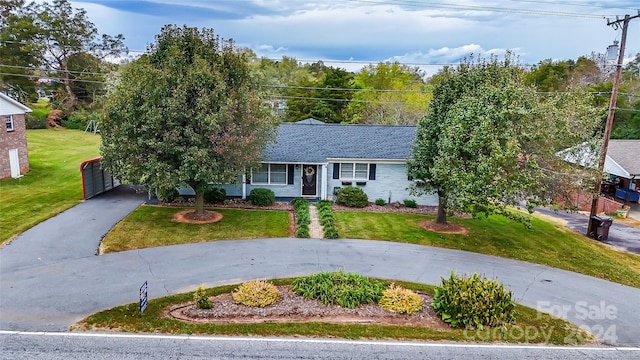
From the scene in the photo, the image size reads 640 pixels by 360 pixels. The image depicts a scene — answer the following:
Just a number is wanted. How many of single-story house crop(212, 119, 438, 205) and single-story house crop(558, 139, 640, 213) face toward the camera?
2

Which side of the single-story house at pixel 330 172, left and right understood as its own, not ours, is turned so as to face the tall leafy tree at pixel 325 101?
back

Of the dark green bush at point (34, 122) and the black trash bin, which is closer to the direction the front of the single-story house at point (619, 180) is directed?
the black trash bin

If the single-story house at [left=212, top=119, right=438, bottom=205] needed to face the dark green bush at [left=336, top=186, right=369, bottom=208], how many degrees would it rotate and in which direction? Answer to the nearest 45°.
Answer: approximately 45° to its left

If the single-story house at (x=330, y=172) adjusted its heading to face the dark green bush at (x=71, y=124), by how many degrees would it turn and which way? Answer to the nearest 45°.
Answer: approximately 135° to its right

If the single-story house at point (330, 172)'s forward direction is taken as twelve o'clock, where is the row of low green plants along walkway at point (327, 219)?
The row of low green plants along walkway is roughly at 12 o'clock from the single-story house.

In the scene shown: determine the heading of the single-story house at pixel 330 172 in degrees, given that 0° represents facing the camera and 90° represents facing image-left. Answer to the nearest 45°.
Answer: approximately 0°

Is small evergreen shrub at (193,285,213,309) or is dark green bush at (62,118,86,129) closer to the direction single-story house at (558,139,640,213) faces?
the small evergreen shrub

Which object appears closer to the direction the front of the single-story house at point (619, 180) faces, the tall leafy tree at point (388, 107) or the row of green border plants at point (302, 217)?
the row of green border plants

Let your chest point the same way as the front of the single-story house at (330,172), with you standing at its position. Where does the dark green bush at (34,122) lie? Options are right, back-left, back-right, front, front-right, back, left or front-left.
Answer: back-right

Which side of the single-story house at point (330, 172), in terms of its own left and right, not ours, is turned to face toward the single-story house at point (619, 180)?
left

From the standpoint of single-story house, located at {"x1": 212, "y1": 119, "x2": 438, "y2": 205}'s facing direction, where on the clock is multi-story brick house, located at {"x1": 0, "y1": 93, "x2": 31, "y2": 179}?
multi-story brick house, located at {"x1": 0, "y1": 93, "x2": 31, "y2": 179} is roughly at 3 o'clock from single-story house, located at {"x1": 212, "y1": 119, "x2": 438, "y2": 205}.

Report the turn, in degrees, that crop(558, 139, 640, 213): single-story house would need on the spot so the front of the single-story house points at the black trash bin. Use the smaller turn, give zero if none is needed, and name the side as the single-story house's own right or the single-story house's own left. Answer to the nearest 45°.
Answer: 0° — it already faces it

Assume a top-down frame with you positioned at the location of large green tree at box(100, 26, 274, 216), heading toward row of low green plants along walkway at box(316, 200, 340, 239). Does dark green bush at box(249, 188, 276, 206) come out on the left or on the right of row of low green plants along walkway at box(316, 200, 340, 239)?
left

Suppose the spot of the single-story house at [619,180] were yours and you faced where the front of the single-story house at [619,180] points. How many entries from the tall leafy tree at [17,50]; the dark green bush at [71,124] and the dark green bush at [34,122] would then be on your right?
3

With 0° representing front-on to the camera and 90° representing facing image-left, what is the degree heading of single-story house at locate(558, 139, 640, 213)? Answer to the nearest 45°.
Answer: approximately 0°

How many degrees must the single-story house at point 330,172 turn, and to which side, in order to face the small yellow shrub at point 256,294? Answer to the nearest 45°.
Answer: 0° — it already faces it
